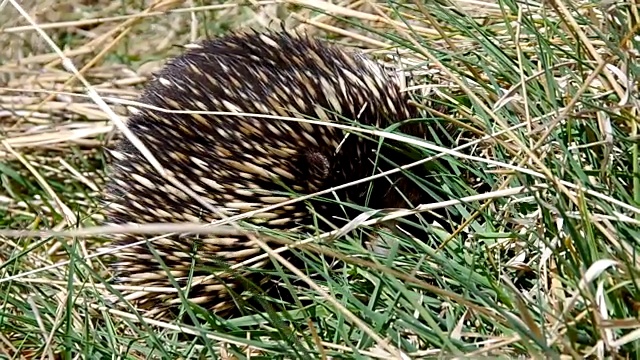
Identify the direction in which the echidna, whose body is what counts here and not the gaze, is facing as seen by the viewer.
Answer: to the viewer's right
